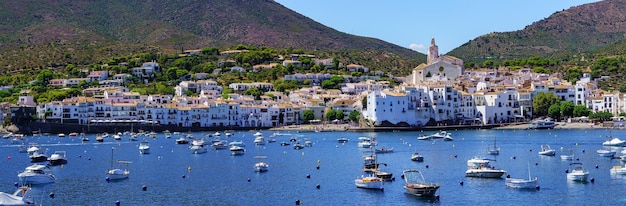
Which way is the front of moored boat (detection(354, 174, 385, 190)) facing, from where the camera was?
facing to the left of the viewer

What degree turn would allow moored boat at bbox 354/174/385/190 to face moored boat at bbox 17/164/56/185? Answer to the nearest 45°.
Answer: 0° — it already faces it
